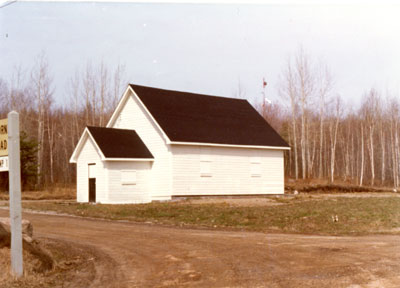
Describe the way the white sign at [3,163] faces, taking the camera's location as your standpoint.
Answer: facing the viewer

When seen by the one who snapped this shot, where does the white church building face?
facing the viewer and to the left of the viewer

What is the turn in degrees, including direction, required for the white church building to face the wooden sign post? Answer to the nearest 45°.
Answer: approximately 45° to its left

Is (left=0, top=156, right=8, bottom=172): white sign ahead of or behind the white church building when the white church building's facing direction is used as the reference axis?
ahead

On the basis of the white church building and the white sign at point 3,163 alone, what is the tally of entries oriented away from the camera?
0
